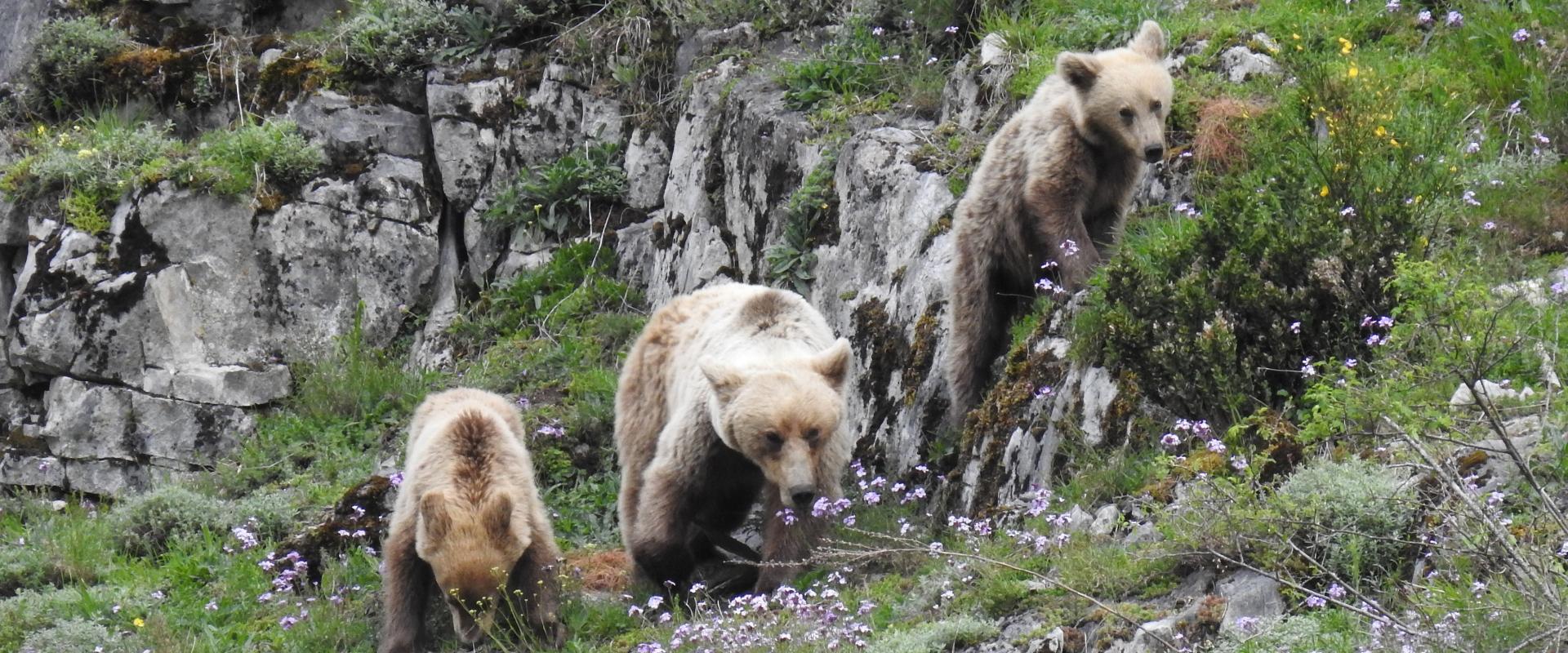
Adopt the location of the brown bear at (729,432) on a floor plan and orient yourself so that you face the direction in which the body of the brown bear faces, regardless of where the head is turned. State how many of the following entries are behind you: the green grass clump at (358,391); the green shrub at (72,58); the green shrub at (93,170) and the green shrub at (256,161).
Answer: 4

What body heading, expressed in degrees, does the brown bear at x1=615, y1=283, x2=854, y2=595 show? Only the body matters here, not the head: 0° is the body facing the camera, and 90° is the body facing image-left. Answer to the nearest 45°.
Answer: approximately 315°

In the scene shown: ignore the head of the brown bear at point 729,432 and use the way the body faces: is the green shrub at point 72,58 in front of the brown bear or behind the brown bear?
behind

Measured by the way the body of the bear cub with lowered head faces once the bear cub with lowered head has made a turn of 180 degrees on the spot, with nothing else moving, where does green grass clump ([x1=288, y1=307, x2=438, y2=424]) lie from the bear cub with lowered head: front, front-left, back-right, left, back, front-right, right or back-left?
front

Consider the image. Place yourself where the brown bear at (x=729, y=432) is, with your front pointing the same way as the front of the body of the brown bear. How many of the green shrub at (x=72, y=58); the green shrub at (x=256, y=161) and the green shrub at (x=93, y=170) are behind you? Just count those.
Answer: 3

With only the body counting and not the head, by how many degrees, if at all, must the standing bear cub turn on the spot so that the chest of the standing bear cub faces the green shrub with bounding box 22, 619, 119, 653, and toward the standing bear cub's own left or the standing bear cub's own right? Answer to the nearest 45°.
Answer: approximately 135° to the standing bear cub's own right

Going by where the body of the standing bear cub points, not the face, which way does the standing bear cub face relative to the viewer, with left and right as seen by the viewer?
facing the viewer and to the right of the viewer

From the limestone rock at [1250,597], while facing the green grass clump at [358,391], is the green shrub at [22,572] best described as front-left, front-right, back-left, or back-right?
front-left

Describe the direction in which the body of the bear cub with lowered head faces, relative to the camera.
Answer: toward the camera

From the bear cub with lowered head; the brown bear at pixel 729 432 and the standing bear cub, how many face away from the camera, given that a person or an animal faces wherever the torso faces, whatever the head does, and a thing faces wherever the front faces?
0

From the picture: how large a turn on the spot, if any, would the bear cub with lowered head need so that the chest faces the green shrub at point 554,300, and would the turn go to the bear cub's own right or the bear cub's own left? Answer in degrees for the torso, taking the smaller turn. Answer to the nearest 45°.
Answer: approximately 180°

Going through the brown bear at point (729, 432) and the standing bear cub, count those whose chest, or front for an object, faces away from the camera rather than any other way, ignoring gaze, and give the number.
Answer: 0

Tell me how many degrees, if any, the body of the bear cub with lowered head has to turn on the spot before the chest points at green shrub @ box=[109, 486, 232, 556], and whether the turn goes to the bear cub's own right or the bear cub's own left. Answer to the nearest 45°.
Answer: approximately 135° to the bear cub's own right

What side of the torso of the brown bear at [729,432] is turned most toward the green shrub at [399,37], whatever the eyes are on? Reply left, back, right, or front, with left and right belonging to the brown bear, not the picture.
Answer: back
